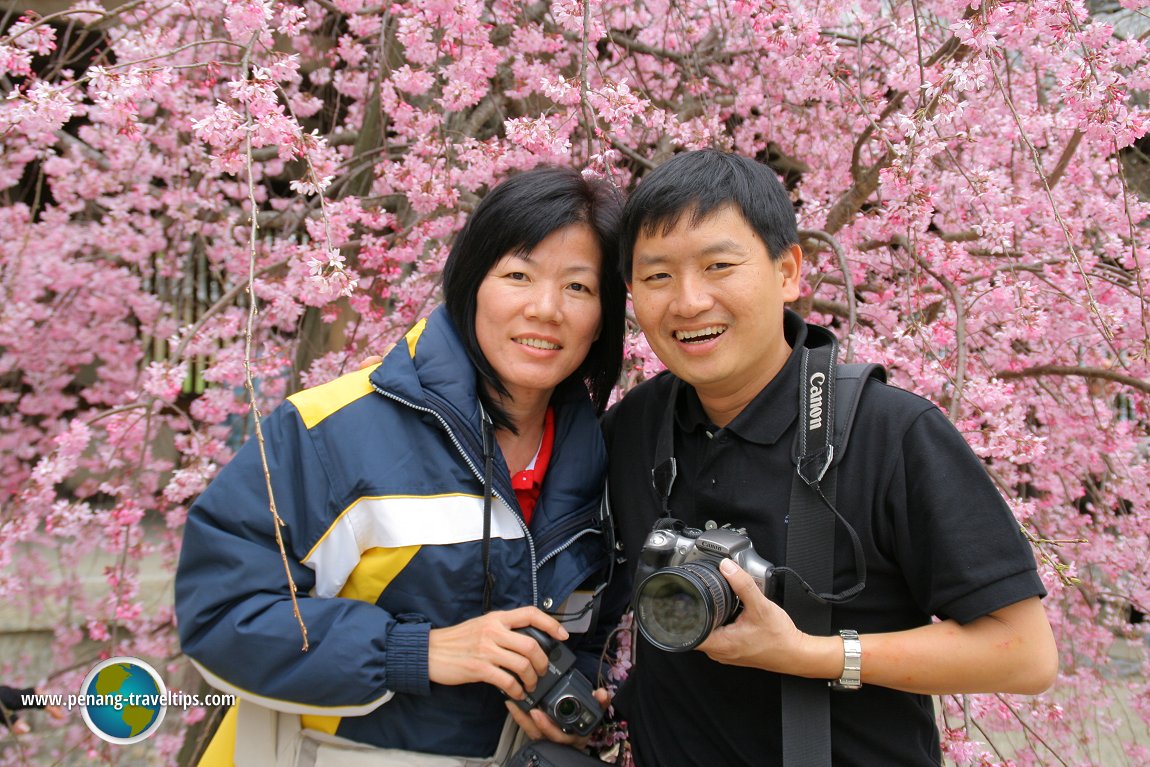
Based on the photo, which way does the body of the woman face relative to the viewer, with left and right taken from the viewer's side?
facing the viewer and to the right of the viewer
